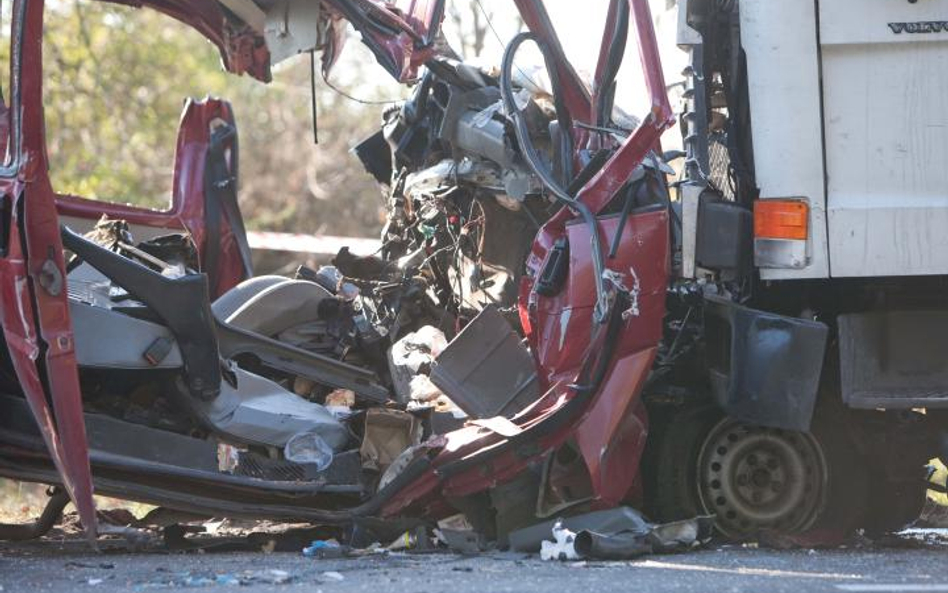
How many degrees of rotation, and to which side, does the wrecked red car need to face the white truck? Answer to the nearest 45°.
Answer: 0° — it already faces it

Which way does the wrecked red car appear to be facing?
to the viewer's right
